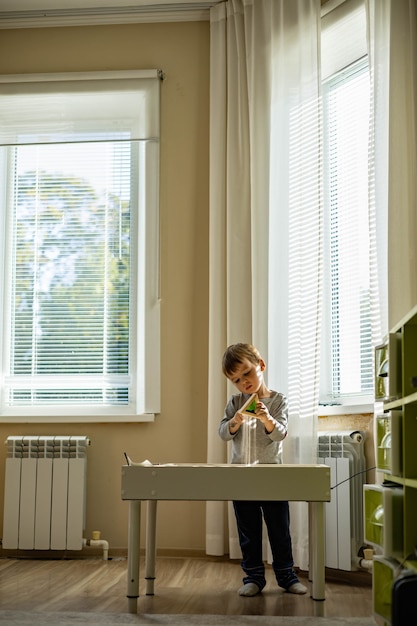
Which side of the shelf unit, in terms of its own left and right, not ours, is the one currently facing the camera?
left

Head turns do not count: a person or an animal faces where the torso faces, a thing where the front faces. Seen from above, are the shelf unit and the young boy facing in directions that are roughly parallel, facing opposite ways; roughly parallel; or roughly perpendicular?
roughly perpendicular

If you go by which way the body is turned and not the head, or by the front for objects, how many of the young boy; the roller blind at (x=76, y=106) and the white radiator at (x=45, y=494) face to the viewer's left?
0

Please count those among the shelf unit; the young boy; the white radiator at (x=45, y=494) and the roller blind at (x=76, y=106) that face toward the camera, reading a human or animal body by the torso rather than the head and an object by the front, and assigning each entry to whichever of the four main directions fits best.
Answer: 3

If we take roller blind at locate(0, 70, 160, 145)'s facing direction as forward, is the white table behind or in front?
in front

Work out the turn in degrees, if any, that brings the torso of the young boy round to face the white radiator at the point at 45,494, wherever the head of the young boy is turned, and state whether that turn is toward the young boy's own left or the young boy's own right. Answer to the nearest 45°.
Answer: approximately 135° to the young boy's own right

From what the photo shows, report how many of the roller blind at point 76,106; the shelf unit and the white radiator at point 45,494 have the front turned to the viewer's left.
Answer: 1

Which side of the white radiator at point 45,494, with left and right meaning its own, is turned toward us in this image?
front

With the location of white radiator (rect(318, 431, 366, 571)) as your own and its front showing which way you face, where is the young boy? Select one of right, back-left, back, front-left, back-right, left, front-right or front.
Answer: front

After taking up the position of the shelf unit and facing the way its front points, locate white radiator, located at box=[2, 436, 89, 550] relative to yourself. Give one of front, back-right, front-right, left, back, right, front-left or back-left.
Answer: front-right

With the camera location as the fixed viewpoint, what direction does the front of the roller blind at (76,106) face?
facing the viewer
